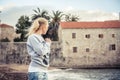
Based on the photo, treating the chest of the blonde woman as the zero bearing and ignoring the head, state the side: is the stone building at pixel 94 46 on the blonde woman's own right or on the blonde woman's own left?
on the blonde woman's own left

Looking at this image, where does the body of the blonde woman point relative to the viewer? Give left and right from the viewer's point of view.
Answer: facing to the right of the viewer

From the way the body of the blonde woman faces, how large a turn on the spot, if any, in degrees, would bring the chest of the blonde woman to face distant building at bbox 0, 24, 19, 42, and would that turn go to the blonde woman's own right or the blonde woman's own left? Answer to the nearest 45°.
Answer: approximately 90° to the blonde woman's own left

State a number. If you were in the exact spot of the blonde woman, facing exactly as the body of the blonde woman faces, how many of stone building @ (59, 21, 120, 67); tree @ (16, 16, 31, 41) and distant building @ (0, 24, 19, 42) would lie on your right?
0

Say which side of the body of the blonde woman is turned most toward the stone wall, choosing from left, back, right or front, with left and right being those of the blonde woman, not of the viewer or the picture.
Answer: left

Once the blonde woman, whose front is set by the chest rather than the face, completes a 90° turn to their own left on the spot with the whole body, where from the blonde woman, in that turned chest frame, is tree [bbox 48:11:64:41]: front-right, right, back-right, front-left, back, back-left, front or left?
front

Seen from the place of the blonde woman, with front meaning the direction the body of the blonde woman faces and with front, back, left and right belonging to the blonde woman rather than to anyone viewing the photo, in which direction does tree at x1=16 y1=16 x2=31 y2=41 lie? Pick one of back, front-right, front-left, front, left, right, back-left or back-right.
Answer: left
